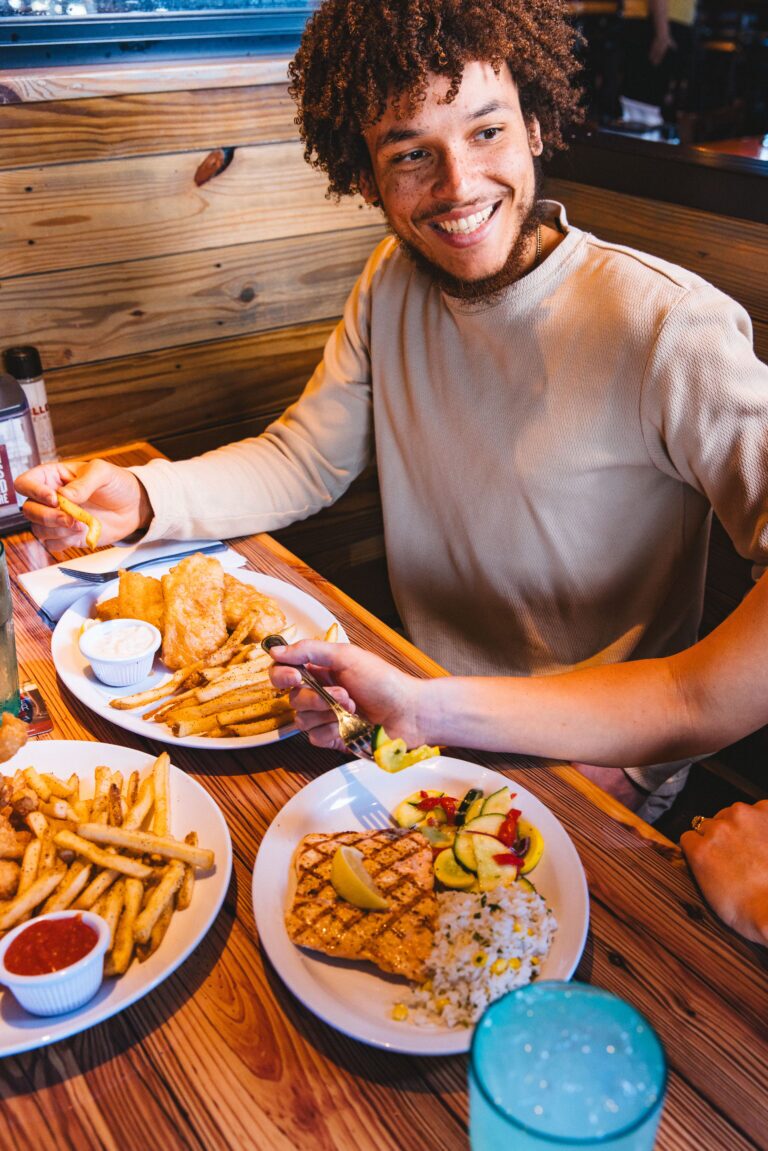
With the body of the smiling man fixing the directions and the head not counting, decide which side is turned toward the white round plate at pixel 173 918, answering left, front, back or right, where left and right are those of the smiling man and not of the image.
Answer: front

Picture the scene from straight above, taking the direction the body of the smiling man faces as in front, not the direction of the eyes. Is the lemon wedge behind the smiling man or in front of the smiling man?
in front

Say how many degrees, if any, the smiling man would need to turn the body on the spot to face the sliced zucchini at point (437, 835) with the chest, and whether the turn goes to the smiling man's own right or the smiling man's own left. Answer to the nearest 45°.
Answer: approximately 45° to the smiling man's own left

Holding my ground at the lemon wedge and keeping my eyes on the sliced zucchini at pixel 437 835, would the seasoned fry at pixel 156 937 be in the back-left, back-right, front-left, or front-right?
back-left

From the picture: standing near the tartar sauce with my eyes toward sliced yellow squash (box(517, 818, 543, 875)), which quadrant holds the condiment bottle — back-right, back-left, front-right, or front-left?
back-left

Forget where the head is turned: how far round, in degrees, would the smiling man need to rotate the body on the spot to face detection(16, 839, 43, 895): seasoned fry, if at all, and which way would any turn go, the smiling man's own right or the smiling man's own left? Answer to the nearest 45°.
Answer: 0° — they already face it

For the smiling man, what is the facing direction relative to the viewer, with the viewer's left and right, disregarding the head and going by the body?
facing the viewer and to the left of the viewer

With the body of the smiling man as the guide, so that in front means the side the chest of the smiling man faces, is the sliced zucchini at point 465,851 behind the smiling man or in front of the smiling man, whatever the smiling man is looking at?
in front

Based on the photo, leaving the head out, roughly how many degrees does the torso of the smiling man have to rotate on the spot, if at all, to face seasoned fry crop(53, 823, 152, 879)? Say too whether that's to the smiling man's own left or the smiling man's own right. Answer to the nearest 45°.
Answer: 0° — they already face it

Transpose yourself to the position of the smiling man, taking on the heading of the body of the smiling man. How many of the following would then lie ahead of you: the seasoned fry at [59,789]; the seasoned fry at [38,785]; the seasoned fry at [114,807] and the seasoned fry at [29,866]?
4

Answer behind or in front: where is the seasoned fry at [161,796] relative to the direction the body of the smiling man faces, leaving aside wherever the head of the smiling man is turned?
in front

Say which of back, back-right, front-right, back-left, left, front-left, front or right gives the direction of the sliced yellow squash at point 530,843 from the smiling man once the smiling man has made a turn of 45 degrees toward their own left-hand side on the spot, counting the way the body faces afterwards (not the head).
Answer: front

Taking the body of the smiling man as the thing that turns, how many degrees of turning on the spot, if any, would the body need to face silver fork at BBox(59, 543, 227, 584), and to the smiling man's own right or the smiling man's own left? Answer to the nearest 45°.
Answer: approximately 45° to the smiling man's own right

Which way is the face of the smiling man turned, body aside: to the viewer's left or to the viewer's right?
to the viewer's right

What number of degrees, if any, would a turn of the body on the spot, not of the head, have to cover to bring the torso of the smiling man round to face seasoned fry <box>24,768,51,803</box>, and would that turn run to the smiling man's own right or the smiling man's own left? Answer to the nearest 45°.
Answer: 0° — they already face it
